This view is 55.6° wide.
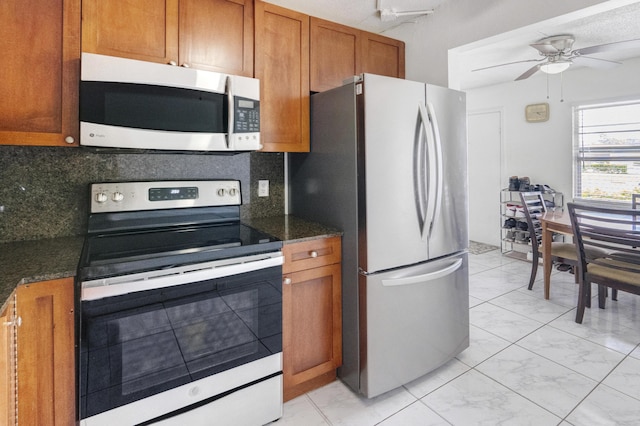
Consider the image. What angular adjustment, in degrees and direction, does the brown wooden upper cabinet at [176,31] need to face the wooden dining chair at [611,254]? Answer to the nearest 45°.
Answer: approximately 45° to its left

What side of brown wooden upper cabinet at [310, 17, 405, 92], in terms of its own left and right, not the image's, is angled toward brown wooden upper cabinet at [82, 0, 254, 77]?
right

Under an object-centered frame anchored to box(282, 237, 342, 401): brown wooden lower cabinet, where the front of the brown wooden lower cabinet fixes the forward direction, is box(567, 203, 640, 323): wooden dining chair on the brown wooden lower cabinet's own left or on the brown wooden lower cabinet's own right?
on the brown wooden lower cabinet's own left

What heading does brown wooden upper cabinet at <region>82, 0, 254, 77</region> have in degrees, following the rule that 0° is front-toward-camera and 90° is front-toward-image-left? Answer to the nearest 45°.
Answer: approximately 315°

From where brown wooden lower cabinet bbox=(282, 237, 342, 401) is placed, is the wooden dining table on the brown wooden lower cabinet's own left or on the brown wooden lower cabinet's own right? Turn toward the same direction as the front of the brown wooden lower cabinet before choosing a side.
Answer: on the brown wooden lower cabinet's own left
